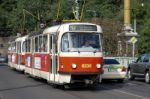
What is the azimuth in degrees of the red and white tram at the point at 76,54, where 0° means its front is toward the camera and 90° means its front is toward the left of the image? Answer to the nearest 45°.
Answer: approximately 315°

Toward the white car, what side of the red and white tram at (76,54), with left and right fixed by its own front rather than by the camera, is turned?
left

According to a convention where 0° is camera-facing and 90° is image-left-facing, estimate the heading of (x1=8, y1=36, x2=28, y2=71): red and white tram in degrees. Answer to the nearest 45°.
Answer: approximately 315°
